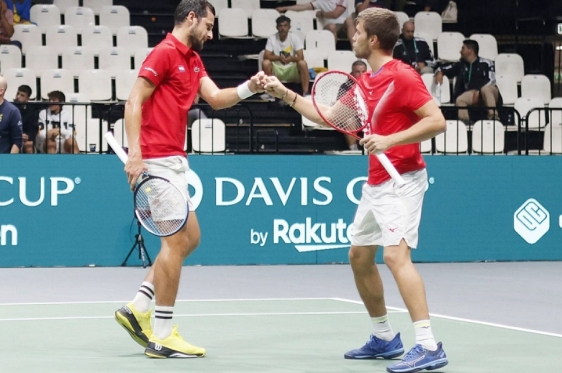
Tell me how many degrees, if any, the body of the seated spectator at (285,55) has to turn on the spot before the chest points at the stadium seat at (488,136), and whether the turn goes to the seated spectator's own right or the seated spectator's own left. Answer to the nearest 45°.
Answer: approximately 90° to the seated spectator's own left

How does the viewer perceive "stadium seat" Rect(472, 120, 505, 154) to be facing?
facing the viewer

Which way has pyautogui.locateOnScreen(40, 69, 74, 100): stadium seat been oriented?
toward the camera

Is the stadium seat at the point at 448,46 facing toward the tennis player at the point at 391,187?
yes

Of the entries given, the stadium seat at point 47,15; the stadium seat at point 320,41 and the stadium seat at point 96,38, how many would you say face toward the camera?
3

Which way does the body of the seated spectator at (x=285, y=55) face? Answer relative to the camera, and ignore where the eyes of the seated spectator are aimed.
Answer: toward the camera

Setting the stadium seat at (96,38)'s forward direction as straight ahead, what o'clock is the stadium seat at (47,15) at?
the stadium seat at (47,15) is roughly at 4 o'clock from the stadium seat at (96,38).

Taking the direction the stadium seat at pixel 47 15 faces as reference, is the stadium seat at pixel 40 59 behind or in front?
in front

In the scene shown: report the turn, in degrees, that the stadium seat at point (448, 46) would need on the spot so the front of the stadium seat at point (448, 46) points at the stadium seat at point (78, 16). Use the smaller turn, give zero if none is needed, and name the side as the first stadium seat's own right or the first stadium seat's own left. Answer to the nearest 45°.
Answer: approximately 90° to the first stadium seat's own right

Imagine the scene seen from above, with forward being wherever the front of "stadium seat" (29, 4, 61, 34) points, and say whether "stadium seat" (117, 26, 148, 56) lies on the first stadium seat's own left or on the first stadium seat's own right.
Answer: on the first stadium seat's own left

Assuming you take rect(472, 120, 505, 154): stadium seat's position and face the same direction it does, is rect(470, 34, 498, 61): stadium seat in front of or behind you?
behind

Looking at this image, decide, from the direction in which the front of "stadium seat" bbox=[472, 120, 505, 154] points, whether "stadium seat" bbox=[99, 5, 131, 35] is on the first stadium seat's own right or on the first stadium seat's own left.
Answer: on the first stadium seat's own right

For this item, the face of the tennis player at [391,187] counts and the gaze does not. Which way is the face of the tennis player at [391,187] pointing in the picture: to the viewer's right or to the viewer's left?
to the viewer's left

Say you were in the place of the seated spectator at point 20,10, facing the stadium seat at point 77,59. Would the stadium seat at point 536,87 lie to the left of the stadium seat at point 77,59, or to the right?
left

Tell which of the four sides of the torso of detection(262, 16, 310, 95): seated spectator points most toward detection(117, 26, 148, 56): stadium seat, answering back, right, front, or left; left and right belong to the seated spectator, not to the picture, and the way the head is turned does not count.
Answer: right

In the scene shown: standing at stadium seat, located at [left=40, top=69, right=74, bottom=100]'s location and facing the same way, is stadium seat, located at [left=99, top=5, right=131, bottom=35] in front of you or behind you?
behind

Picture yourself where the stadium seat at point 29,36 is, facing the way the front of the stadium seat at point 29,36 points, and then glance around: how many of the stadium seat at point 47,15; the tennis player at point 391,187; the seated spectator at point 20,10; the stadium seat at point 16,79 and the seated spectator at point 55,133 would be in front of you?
3
